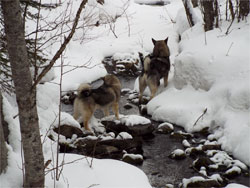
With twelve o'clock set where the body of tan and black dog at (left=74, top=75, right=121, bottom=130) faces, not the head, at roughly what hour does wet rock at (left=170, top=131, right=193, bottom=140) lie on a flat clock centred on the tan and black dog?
The wet rock is roughly at 2 o'clock from the tan and black dog.

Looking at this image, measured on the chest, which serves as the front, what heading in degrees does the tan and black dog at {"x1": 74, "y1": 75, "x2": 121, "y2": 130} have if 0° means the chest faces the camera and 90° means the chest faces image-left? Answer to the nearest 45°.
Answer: approximately 225°

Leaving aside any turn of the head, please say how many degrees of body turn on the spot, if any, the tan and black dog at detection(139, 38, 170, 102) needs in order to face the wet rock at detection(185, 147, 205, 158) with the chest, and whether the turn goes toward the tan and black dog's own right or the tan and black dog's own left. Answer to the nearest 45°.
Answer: approximately 135° to the tan and black dog's own right

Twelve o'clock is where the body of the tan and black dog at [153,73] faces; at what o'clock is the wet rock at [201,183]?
The wet rock is roughly at 4 o'clock from the tan and black dog.

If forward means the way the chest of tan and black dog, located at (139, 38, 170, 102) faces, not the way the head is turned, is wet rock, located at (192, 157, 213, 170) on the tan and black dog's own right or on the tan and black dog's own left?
on the tan and black dog's own right

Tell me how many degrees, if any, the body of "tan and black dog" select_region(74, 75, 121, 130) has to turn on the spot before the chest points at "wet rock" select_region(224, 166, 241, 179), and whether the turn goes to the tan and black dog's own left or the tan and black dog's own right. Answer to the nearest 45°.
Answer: approximately 90° to the tan and black dog's own right

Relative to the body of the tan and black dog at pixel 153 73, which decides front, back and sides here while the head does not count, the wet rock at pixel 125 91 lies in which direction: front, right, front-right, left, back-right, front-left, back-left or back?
left

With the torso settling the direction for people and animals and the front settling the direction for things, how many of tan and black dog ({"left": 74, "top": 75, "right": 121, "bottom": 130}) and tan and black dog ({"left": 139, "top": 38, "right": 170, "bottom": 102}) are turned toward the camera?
0

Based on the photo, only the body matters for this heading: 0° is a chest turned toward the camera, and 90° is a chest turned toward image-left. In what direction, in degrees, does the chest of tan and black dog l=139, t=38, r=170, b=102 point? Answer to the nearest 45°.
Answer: approximately 225°

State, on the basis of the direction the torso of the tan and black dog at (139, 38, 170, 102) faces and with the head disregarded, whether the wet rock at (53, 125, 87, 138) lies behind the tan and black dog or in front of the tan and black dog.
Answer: behind

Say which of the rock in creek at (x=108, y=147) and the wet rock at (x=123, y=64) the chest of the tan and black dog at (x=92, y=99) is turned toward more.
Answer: the wet rock
